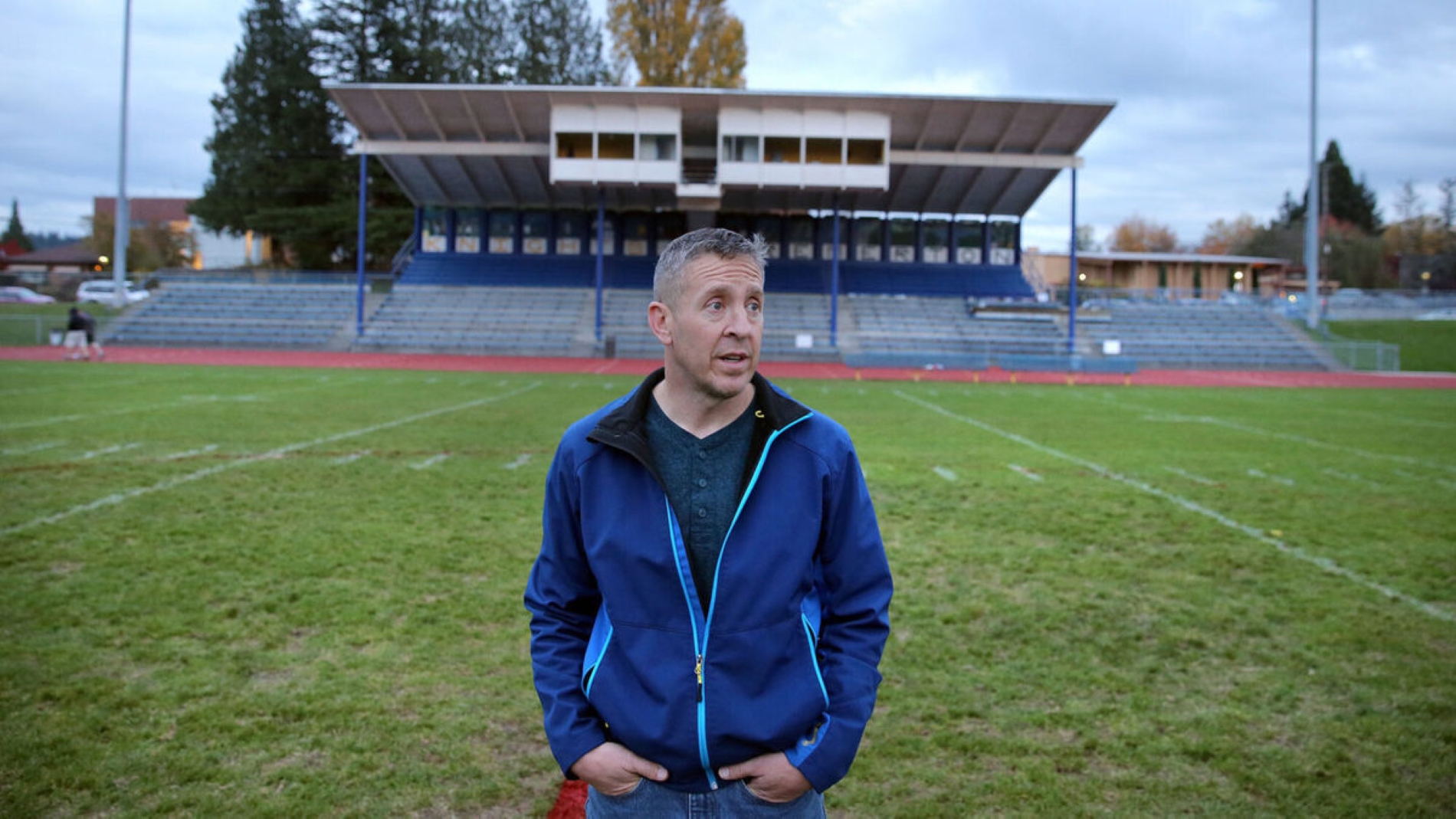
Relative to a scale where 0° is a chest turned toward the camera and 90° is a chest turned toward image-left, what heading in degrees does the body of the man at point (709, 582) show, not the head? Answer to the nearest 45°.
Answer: approximately 0°

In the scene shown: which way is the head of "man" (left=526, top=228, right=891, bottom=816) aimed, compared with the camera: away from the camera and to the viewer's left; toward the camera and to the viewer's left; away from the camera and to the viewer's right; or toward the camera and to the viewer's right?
toward the camera and to the viewer's right

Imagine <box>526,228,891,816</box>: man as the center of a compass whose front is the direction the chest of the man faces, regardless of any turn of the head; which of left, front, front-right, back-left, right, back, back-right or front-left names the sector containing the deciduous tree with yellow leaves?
back

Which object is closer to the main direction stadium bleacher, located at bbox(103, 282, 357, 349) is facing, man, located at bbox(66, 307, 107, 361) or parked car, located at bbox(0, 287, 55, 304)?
the man

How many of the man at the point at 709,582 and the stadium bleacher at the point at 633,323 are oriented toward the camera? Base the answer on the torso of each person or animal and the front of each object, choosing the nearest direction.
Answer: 2

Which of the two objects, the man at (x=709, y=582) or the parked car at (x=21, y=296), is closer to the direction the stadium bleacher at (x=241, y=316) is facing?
the man
